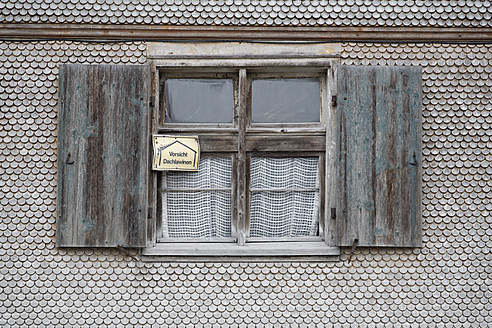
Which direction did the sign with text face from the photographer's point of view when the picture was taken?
facing the viewer

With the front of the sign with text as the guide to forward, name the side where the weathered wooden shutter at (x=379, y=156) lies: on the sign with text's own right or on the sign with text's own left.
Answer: on the sign with text's own left
